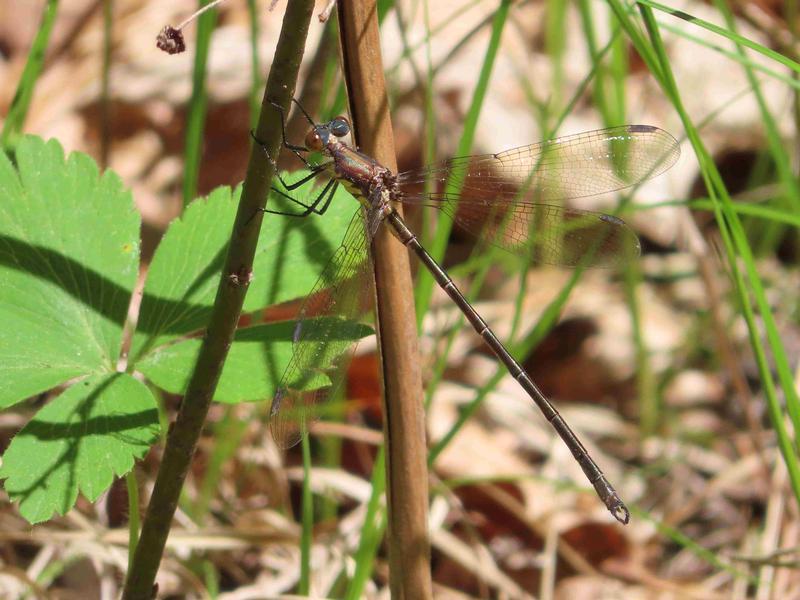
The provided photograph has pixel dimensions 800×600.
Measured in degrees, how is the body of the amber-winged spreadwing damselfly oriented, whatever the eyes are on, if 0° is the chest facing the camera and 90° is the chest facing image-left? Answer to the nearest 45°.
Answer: approximately 90°

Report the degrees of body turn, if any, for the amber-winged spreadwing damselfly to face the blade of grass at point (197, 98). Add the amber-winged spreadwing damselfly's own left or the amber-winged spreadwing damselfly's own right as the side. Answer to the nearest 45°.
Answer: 0° — it already faces it

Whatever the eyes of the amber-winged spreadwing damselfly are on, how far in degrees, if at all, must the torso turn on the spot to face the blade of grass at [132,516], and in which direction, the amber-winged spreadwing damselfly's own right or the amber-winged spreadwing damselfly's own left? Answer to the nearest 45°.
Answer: approximately 45° to the amber-winged spreadwing damselfly's own left

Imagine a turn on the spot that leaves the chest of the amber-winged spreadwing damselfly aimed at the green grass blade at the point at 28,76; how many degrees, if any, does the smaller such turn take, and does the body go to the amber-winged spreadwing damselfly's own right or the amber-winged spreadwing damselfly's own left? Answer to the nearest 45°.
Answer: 0° — it already faces it

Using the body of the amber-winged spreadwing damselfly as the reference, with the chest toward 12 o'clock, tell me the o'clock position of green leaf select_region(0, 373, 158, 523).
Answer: The green leaf is roughly at 12 o'clock from the amber-winged spreadwing damselfly.

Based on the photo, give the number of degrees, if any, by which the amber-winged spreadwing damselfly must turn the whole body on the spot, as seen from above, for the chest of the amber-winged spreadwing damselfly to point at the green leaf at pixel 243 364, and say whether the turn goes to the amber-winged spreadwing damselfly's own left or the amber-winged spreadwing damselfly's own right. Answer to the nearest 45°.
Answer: approximately 45° to the amber-winged spreadwing damselfly's own left
